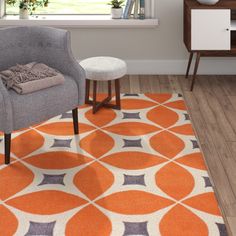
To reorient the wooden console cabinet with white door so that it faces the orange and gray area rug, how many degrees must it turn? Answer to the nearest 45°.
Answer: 0° — it already faces it

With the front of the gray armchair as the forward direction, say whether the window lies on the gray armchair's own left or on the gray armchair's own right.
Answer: on the gray armchair's own left

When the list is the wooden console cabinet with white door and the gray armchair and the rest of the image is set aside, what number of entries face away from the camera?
0

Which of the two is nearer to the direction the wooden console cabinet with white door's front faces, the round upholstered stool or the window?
the round upholstered stool

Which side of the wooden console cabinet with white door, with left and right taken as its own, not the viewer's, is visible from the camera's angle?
front

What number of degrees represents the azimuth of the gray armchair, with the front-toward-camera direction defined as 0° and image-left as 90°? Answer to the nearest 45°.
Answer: approximately 315°

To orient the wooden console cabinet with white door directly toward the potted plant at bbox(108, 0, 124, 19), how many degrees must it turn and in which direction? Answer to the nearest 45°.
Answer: approximately 135° to its right

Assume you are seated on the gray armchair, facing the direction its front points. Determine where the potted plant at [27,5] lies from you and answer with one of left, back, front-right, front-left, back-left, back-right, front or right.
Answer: back-left

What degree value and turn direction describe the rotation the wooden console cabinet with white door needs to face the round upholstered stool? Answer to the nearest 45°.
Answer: approximately 45° to its right

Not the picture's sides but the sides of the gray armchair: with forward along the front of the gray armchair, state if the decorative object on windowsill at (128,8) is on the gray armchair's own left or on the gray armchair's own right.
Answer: on the gray armchair's own left
